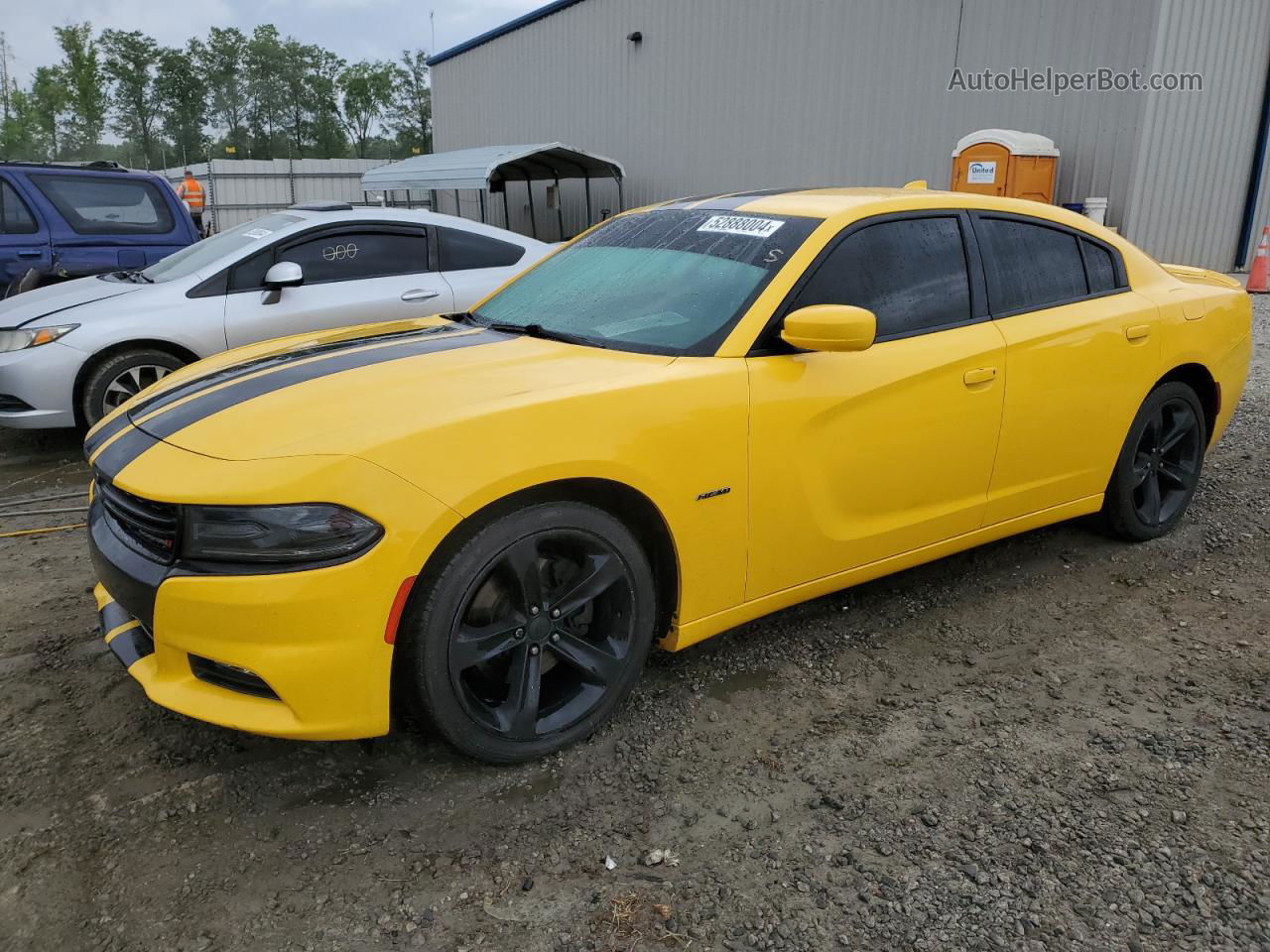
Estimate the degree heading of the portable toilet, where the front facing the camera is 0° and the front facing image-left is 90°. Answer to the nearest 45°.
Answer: approximately 45°

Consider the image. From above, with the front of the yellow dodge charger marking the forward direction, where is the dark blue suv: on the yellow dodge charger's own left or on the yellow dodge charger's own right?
on the yellow dodge charger's own right

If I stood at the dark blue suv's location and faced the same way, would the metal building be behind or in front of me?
behind

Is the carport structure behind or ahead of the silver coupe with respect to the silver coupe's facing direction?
behind

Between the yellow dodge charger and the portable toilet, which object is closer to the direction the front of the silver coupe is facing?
the yellow dodge charger

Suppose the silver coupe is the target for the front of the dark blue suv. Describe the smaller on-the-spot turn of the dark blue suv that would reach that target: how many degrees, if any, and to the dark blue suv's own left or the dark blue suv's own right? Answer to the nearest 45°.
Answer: approximately 90° to the dark blue suv's own left

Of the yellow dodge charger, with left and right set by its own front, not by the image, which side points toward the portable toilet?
back

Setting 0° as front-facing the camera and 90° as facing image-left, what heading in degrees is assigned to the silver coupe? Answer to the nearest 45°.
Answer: approximately 45°

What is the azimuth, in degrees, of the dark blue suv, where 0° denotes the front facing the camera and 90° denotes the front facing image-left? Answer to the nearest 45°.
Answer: approximately 90°

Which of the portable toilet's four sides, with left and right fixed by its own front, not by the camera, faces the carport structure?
right

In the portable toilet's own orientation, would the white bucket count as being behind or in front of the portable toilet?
behind
